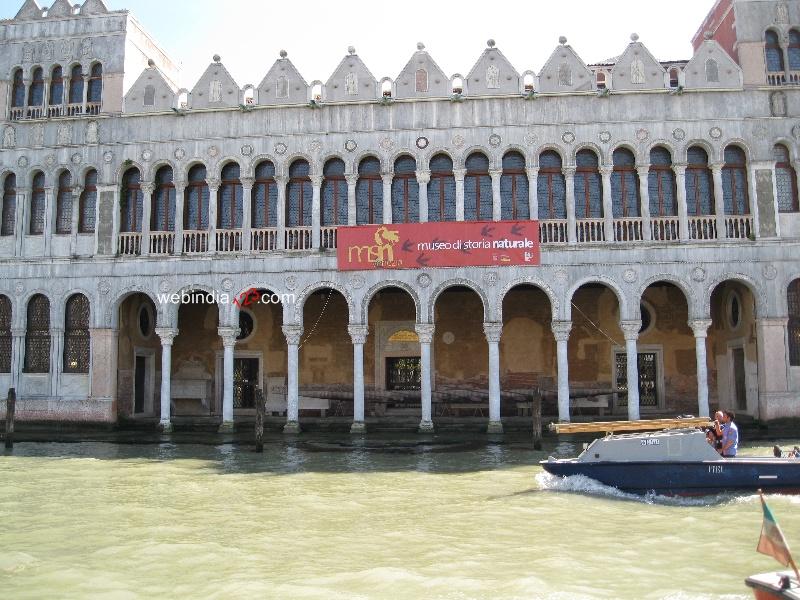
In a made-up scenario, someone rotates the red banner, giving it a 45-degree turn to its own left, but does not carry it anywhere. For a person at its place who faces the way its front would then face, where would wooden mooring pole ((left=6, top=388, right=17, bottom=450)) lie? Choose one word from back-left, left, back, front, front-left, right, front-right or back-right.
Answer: back-right

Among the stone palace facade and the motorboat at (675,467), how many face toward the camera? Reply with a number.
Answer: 1

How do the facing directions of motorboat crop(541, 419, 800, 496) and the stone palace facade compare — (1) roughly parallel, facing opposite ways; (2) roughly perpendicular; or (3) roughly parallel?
roughly perpendicular

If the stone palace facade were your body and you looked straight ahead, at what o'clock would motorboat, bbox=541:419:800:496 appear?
The motorboat is roughly at 11 o'clock from the stone palace facade.

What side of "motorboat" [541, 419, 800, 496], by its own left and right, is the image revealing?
left

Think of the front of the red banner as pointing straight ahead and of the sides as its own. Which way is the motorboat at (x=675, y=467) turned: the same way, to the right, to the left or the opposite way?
to the right

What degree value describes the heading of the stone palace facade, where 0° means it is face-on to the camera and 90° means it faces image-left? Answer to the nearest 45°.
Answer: approximately 0°

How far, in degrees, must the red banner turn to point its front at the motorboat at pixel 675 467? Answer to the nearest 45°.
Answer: approximately 45° to its left

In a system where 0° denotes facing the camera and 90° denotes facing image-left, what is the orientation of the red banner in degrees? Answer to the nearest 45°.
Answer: approximately 0°
